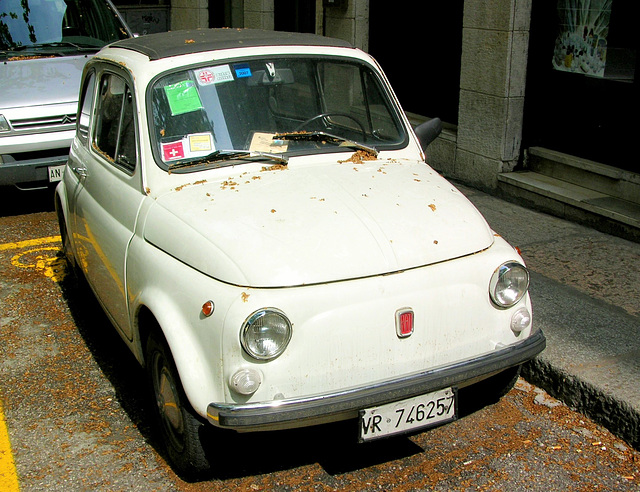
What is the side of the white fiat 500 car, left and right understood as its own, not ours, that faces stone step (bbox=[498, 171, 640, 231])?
left

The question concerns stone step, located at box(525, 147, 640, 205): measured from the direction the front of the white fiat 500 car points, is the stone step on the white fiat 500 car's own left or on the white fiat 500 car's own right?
on the white fiat 500 car's own left

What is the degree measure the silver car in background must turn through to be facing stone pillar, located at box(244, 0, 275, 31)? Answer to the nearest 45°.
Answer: approximately 135° to its left

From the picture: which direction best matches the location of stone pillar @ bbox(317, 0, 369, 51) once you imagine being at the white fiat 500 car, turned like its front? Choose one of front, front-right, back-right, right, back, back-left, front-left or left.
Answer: back-left

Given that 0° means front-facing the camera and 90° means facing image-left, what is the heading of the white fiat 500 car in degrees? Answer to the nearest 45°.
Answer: approximately 315°

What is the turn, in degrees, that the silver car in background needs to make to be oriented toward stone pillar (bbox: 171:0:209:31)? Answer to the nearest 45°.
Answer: approximately 180°

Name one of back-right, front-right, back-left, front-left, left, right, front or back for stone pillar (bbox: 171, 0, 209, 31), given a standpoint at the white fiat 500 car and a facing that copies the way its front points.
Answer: back-left

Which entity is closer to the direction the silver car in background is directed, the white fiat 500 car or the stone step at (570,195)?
the white fiat 500 car

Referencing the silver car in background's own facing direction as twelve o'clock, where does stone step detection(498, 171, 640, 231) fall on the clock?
The stone step is roughly at 10 o'clock from the silver car in background.

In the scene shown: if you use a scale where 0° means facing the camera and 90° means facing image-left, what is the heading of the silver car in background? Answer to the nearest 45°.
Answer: approximately 0°
